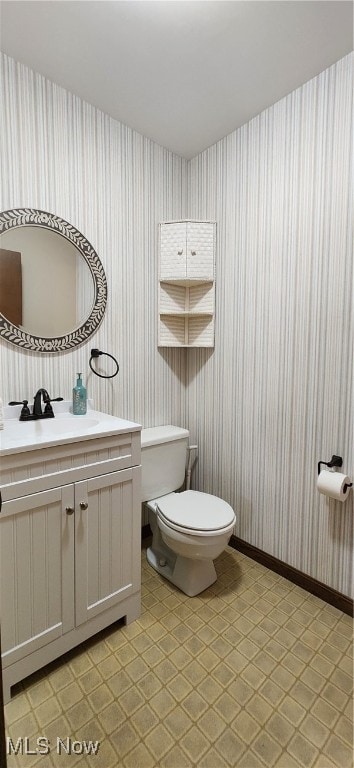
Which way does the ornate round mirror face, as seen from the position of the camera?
facing the viewer and to the right of the viewer

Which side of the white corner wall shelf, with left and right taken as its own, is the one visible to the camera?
front

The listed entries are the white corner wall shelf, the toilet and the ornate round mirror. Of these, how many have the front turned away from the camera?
0

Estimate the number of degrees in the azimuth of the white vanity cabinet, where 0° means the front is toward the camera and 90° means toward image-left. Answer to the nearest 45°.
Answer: approximately 315°

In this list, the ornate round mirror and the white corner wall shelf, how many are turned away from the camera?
0

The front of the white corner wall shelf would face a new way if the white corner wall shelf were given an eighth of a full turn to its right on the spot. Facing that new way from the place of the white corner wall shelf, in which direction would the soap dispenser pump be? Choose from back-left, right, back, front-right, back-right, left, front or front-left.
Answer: front

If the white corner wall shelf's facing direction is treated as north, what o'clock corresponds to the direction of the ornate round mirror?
The ornate round mirror is roughly at 2 o'clock from the white corner wall shelf.

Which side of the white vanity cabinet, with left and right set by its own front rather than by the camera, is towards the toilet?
left

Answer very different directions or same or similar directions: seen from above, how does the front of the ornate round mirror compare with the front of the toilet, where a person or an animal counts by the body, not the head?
same or similar directions
